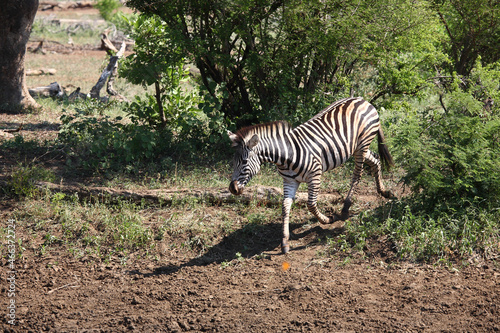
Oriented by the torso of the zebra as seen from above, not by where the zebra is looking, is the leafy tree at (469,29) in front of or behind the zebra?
behind

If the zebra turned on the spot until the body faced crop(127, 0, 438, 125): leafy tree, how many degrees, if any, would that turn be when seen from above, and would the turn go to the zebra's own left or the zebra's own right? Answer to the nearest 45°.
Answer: approximately 135° to the zebra's own right

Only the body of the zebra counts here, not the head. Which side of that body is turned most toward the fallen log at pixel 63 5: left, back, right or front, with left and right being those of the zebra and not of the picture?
right

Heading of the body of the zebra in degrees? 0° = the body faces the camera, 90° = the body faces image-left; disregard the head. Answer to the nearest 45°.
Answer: approximately 45°

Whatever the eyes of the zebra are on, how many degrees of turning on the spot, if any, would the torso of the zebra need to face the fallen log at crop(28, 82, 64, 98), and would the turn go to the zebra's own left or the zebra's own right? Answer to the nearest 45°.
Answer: approximately 90° to the zebra's own right

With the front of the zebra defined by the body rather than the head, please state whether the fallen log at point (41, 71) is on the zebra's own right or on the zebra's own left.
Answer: on the zebra's own right
